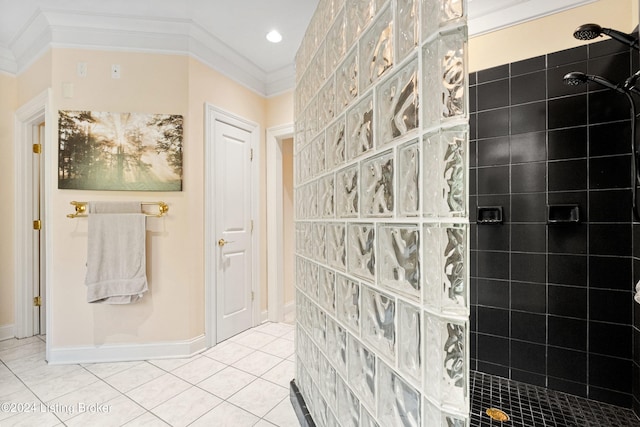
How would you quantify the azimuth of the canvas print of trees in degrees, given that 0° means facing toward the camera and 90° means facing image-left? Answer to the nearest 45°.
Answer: approximately 0°

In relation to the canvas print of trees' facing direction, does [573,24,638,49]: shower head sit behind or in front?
in front

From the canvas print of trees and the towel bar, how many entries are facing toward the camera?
2

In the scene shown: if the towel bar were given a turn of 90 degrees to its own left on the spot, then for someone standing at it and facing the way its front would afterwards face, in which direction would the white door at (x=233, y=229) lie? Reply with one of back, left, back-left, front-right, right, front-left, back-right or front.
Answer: front

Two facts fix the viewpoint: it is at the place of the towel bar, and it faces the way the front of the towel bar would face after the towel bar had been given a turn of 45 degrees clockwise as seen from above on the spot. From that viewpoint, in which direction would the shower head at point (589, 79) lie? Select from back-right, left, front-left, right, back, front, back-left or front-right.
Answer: left

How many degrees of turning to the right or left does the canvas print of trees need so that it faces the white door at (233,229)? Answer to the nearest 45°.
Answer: approximately 90° to its left
